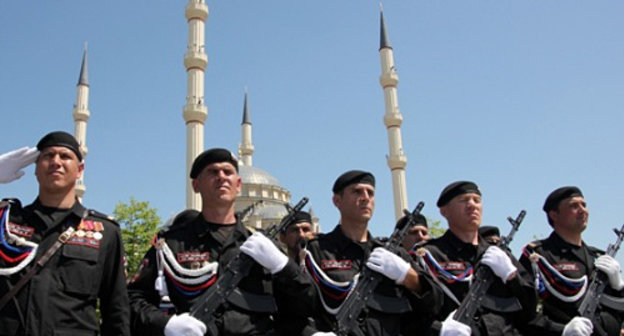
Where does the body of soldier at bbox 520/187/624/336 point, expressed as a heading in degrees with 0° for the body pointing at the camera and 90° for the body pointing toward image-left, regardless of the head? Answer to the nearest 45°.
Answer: approximately 315°

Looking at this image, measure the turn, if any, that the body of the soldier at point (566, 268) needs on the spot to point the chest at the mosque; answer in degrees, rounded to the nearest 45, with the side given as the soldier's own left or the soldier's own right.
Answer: approximately 180°

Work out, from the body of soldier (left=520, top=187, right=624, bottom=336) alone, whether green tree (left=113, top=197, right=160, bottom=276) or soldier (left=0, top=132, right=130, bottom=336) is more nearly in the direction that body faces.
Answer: the soldier

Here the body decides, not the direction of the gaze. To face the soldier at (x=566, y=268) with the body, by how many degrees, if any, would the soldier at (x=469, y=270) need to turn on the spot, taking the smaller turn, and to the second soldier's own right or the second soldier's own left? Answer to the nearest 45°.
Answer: approximately 90° to the second soldier's own left

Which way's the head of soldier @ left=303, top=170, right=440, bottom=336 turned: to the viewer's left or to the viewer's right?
to the viewer's right

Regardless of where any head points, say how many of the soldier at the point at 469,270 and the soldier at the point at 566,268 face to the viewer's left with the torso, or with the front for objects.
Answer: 0

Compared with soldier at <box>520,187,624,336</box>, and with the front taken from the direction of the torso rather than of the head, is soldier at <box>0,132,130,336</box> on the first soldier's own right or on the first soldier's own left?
on the first soldier's own right

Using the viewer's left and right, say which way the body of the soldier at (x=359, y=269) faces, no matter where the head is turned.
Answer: facing the viewer and to the right of the viewer

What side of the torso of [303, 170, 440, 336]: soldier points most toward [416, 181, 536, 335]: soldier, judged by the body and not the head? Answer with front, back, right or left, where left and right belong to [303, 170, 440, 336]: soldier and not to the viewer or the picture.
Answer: left

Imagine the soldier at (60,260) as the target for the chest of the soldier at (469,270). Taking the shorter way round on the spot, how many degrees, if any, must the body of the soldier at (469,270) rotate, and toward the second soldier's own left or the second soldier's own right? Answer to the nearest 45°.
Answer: approximately 90° to the second soldier's own right
